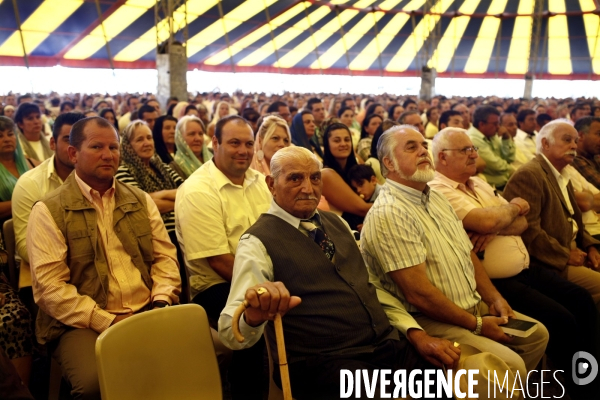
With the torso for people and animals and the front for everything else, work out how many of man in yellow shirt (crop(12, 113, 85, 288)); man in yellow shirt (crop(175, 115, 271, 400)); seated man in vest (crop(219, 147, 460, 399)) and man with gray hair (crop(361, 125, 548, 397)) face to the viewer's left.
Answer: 0

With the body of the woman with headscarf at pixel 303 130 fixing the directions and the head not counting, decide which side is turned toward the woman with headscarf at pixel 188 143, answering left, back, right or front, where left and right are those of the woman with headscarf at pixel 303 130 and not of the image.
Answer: right

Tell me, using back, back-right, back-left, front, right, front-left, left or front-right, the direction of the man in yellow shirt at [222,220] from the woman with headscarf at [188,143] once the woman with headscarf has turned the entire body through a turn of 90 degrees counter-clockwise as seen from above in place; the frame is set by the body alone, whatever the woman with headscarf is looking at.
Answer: back-right

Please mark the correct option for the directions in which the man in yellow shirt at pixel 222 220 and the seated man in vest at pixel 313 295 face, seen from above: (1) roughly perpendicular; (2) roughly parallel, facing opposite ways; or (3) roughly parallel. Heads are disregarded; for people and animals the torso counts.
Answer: roughly parallel

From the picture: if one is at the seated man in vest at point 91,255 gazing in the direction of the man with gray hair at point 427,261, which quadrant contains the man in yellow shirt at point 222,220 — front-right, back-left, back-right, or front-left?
front-left

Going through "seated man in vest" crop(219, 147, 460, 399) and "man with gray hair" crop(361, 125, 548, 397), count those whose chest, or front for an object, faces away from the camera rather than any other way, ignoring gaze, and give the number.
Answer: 0
